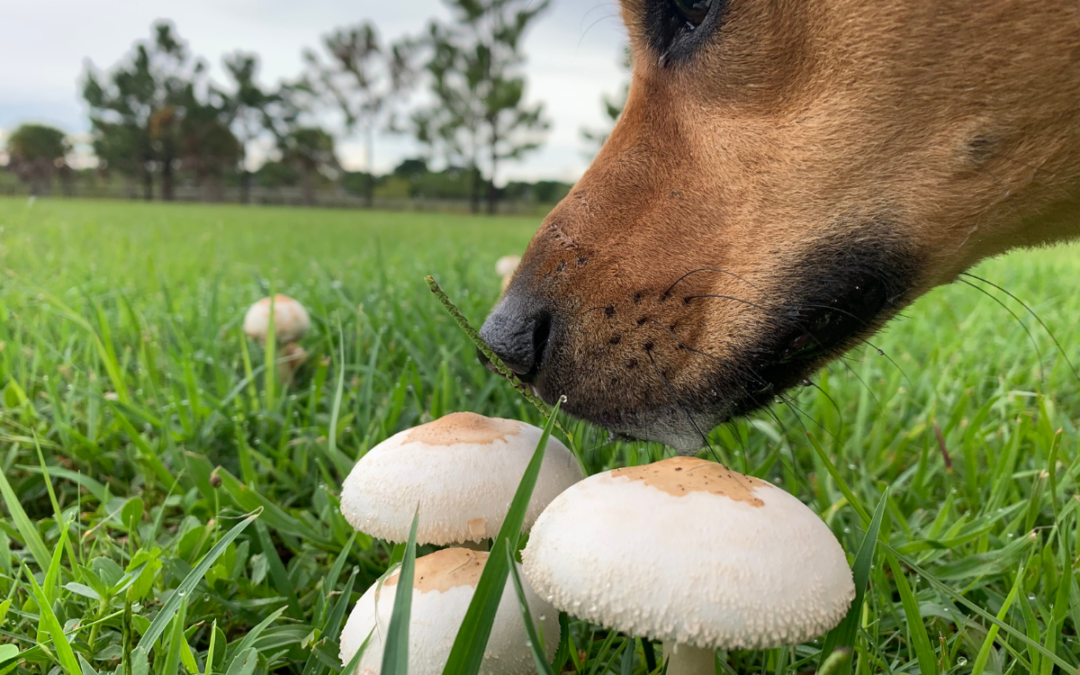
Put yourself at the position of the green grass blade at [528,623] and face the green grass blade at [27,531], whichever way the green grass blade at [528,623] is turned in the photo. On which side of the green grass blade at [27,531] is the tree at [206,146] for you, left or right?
right
